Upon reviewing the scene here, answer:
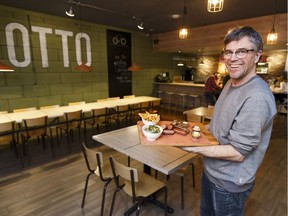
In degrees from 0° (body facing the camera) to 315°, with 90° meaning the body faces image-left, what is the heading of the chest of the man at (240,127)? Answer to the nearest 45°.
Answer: approximately 45°

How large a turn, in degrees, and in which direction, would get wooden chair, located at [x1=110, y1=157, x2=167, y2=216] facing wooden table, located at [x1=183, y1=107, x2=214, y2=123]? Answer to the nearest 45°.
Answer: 0° — it already faces it

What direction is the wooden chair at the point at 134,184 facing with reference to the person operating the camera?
facing away from the viewer and to the right of the viewer

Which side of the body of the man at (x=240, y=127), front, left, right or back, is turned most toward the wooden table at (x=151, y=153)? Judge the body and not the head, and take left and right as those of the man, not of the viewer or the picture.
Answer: right

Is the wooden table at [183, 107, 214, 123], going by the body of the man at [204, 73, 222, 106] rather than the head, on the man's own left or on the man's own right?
on the man's own right

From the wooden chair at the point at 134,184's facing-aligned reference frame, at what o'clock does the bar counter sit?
The bar counter is roughly at 11 o'clock from the wooden chair.

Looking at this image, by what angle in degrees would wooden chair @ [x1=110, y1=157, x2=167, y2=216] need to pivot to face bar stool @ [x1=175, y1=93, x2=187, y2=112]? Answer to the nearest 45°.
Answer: approximately 45° to its left

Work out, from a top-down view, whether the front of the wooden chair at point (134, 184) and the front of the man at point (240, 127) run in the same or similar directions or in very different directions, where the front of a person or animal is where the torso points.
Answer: very different directions
